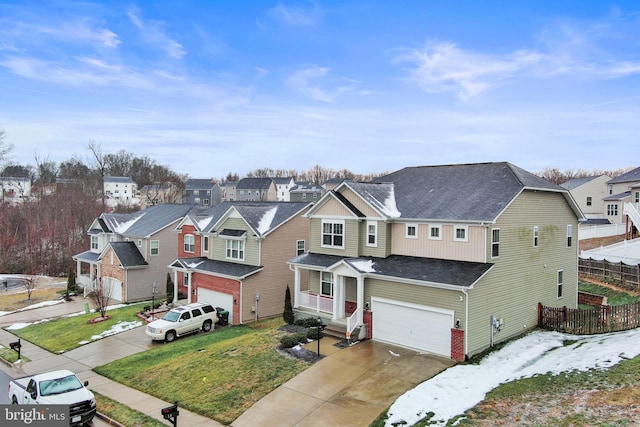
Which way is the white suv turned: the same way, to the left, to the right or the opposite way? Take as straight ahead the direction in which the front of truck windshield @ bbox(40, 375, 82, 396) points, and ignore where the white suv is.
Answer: to the right

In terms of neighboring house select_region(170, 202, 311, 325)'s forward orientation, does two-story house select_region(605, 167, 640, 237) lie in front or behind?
behind

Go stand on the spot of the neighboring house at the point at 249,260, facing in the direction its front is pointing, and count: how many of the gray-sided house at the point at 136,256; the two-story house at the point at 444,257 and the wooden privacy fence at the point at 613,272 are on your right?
1

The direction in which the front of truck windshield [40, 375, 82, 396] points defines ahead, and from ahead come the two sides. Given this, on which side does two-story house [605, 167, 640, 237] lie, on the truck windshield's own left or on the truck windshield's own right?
on the truck windshield's own left

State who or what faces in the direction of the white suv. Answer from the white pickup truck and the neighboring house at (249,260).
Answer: the neighboring house

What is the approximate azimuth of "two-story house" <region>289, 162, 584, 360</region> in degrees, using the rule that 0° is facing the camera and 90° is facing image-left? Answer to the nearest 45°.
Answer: approximately 45°

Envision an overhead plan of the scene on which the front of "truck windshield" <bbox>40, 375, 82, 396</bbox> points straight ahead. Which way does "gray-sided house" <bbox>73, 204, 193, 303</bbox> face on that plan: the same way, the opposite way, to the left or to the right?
to the right

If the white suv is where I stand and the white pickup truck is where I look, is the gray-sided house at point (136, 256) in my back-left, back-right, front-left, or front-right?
back-right

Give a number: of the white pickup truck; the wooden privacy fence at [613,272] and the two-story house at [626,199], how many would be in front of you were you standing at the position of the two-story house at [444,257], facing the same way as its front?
1

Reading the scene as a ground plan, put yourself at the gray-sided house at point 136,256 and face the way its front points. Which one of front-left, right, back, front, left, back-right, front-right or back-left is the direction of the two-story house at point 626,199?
back-left

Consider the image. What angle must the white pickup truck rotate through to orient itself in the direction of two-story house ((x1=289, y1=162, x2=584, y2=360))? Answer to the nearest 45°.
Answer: approximately 45° to its left

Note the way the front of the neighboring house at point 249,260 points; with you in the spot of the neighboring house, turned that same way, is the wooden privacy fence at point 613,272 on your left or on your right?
on your left

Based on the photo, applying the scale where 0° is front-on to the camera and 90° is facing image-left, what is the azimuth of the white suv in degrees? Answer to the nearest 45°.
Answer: approximately 45°

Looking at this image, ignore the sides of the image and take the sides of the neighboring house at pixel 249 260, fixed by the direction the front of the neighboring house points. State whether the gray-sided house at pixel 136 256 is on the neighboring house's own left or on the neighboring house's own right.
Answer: on the neighboring house's own right

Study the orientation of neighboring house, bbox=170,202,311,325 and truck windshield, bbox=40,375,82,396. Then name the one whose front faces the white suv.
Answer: the neighboring house

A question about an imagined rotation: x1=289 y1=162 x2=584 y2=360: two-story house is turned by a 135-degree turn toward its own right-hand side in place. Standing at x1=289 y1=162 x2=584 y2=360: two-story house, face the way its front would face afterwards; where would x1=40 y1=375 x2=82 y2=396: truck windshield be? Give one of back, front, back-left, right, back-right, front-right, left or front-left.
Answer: back-left

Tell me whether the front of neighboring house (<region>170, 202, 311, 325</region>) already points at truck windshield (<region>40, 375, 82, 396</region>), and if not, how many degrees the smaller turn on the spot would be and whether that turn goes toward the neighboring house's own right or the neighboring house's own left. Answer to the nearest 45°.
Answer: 0° — it already faces it
